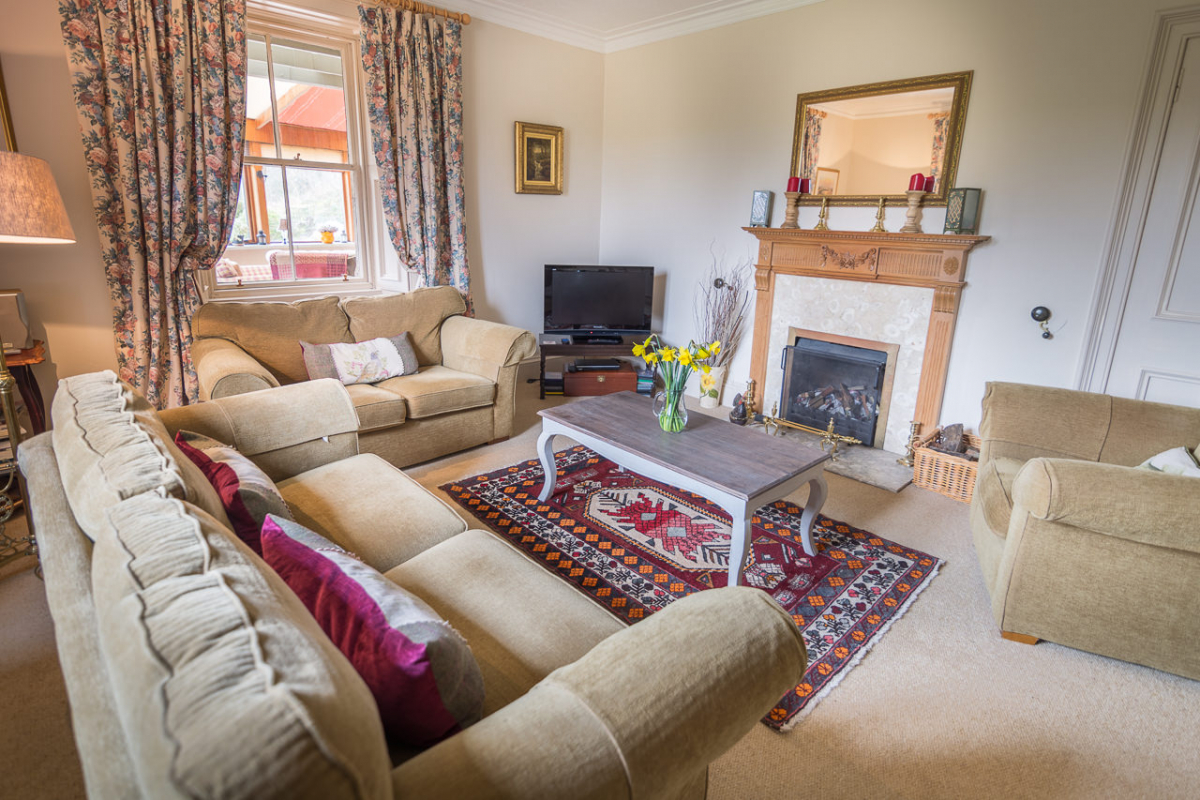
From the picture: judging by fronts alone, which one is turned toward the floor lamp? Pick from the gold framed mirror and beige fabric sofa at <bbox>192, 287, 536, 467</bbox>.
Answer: the gold framed mirror

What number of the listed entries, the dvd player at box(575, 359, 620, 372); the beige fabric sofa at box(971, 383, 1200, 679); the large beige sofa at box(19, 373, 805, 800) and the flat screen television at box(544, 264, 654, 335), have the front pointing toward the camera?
2

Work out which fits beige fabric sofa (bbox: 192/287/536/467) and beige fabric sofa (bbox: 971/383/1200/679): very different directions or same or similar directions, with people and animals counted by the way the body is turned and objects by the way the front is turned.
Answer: very different directions

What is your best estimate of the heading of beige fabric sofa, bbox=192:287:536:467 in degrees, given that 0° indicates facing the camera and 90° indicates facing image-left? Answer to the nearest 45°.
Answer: approximately 315°

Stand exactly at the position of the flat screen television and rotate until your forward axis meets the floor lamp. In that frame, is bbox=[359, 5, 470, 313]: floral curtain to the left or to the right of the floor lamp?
right

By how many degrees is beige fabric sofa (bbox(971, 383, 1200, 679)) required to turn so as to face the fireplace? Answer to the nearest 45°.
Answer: approximately 45° to its right

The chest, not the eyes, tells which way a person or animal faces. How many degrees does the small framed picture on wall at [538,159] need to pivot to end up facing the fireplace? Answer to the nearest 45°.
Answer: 0° — it already faces it

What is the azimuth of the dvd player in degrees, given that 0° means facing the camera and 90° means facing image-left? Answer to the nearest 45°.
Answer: approximately 0°

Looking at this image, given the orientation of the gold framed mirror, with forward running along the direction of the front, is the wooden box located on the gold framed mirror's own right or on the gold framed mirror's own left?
on the gold framed mirror's own right

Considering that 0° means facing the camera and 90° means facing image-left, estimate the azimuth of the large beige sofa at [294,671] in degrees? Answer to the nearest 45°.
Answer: approximately 225°
